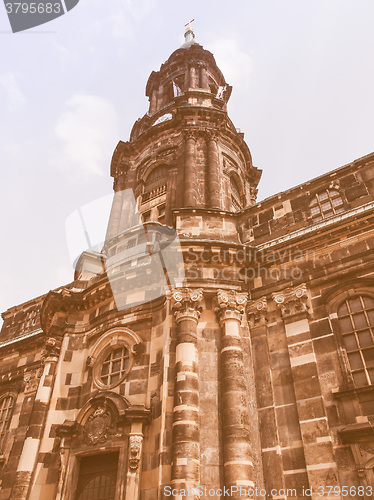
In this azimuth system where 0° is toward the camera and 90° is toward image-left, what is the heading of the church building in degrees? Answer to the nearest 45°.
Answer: approximately 45°
